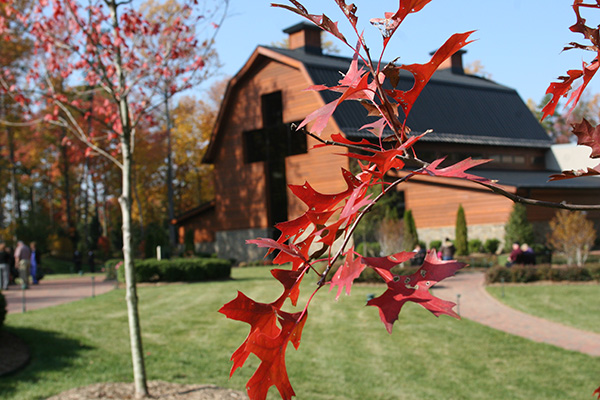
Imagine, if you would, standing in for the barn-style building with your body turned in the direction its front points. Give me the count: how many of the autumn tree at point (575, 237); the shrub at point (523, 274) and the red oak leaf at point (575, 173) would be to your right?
0

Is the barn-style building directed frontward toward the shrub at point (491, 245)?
no

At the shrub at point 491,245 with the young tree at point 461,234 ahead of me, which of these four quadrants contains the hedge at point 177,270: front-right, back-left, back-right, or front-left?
front-left

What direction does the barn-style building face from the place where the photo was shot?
facing the viewer and to the left of the viewer

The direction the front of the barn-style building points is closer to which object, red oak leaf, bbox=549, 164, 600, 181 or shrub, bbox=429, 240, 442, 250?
the red oak leaf

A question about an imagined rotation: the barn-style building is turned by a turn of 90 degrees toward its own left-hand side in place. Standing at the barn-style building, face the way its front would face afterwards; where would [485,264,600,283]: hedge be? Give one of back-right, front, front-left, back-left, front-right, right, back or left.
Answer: front

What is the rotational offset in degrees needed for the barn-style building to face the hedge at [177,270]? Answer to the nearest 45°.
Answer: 0° — it already faces it

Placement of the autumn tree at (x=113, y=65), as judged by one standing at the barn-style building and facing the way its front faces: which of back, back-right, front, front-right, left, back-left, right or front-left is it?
front-left

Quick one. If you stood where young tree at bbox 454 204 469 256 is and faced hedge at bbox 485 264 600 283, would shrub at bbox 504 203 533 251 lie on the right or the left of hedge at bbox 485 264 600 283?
left

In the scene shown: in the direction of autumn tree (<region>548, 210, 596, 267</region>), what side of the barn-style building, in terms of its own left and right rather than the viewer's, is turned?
left

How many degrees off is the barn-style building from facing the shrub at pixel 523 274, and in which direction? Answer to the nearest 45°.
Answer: approximately 90° to its left

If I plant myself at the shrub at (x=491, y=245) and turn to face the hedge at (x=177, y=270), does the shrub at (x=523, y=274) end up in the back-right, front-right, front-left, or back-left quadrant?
front-left

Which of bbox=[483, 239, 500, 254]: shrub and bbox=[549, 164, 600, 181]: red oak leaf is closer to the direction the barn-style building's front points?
the red oak leaf

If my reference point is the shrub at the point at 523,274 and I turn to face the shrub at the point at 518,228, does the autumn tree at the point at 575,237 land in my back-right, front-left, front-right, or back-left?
front-right

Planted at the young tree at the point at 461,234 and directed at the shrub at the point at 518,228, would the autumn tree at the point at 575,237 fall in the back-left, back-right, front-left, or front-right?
front-right

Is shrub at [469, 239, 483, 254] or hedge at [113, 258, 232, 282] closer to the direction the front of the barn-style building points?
the hedge

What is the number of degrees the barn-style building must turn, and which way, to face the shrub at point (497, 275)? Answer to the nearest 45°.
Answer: approximately 90° to its left

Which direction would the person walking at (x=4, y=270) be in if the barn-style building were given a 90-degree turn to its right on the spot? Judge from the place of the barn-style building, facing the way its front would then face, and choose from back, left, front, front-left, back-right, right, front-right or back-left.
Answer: left

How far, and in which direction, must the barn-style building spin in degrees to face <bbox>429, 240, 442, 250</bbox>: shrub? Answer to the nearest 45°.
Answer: approximately 45° to its left
